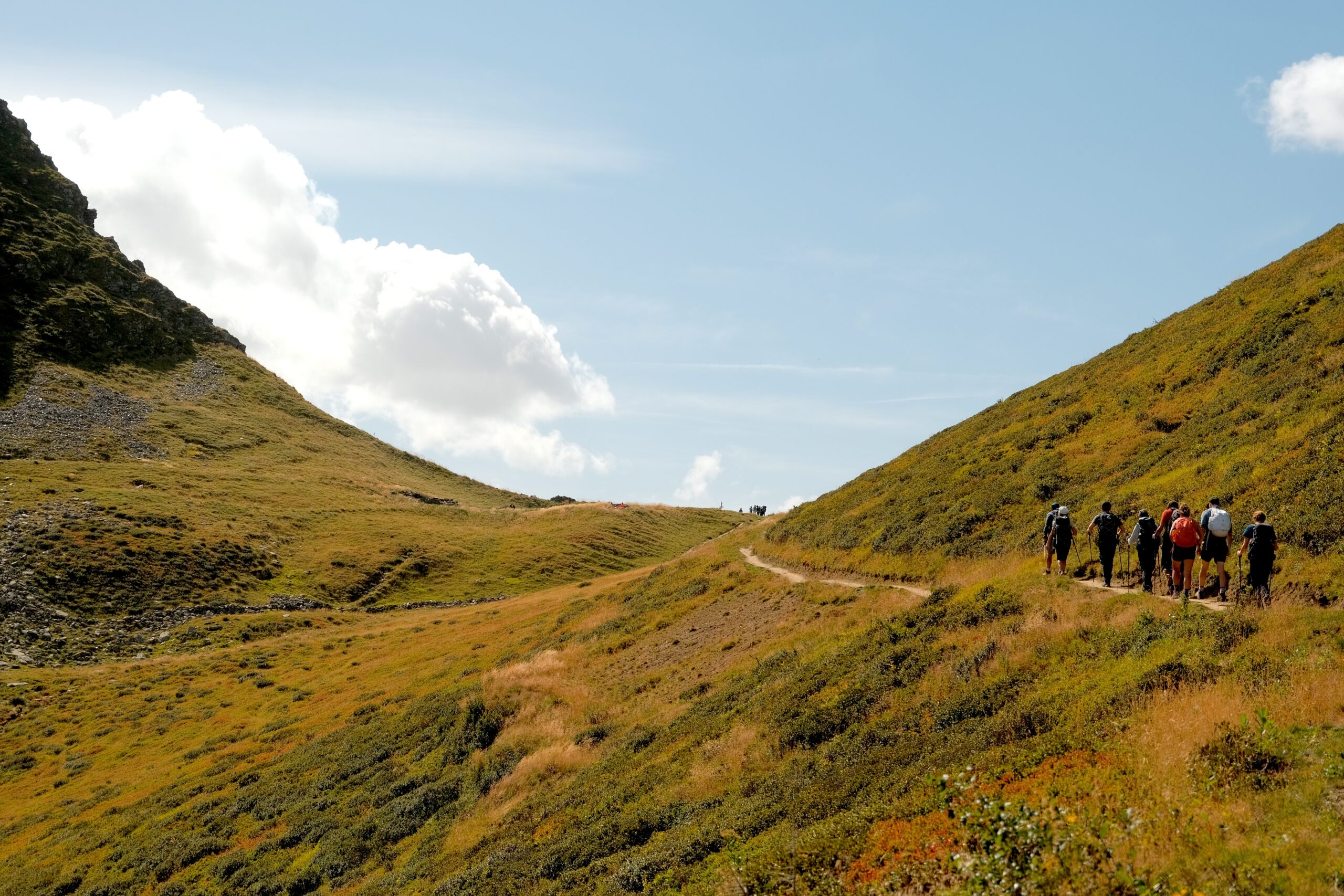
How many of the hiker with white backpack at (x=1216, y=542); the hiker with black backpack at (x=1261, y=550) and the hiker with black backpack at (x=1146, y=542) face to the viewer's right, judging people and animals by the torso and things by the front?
0

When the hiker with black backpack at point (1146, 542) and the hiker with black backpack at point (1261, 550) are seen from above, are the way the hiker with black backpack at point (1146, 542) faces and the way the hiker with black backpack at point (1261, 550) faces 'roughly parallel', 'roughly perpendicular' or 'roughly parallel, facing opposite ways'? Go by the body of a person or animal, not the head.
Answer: roughly parallel

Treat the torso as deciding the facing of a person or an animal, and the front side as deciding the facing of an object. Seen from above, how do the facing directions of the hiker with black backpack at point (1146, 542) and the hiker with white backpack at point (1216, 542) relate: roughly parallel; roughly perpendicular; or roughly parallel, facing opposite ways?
roughly parallel

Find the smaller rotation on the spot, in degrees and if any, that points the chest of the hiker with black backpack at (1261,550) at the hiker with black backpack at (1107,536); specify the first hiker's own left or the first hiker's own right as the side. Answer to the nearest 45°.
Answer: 0° — they already face them

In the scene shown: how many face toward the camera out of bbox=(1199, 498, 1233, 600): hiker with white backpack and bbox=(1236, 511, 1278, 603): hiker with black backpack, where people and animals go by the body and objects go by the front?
0

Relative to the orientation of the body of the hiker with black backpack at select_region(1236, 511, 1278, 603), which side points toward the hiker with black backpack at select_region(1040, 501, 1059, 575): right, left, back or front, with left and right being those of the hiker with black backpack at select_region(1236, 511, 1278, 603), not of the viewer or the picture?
front

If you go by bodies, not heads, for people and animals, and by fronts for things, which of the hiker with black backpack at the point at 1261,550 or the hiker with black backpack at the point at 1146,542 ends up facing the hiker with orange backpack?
the hiker with black backpack at the point at 1261,550

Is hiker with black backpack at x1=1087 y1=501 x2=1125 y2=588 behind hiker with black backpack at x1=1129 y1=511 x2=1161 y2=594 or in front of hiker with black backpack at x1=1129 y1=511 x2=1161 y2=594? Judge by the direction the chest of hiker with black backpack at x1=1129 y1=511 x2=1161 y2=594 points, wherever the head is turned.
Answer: in front

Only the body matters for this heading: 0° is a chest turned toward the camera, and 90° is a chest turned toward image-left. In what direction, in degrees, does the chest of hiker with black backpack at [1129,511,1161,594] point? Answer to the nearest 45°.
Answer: approximately 135°

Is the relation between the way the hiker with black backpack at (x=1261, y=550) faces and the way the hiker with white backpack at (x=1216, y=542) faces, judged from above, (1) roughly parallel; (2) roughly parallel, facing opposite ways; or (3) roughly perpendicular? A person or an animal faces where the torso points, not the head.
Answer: roughly parallel

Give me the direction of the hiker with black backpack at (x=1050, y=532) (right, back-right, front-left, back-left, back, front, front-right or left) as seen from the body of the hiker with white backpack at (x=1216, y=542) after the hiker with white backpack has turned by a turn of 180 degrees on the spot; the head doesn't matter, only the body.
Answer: back

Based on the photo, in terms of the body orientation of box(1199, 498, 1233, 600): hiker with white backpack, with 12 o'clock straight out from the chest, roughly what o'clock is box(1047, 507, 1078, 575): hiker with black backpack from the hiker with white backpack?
The hiker with black backpack is roughly at 12 o'clock from the hiker with white backpack.

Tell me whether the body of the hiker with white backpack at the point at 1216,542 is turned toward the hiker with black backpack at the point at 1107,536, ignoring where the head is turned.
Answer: yes

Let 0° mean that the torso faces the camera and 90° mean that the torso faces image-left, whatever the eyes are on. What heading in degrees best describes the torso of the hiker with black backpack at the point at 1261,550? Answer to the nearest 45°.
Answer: approximately 135°

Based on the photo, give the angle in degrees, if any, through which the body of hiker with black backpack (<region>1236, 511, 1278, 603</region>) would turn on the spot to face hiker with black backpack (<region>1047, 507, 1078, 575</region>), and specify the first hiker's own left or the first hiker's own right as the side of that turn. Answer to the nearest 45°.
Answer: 0° — they already face them

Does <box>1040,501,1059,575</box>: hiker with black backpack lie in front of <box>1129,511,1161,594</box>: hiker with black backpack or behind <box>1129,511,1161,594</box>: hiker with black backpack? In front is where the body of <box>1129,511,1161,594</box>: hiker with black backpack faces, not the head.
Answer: in front
